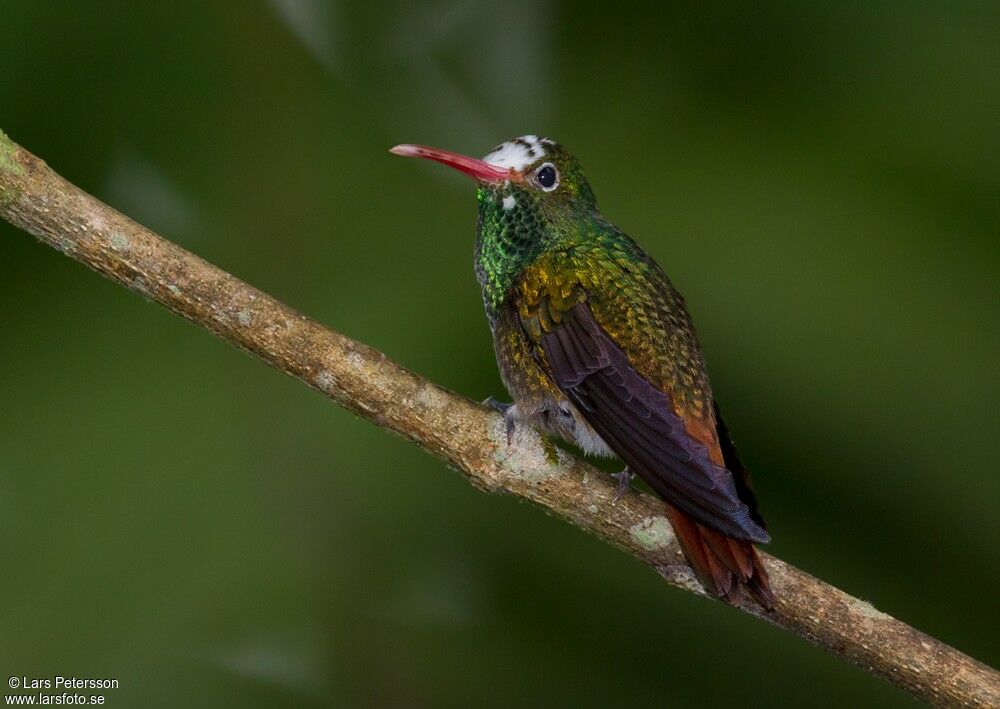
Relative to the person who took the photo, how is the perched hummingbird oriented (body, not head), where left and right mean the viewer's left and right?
facing to the left of the viewer
